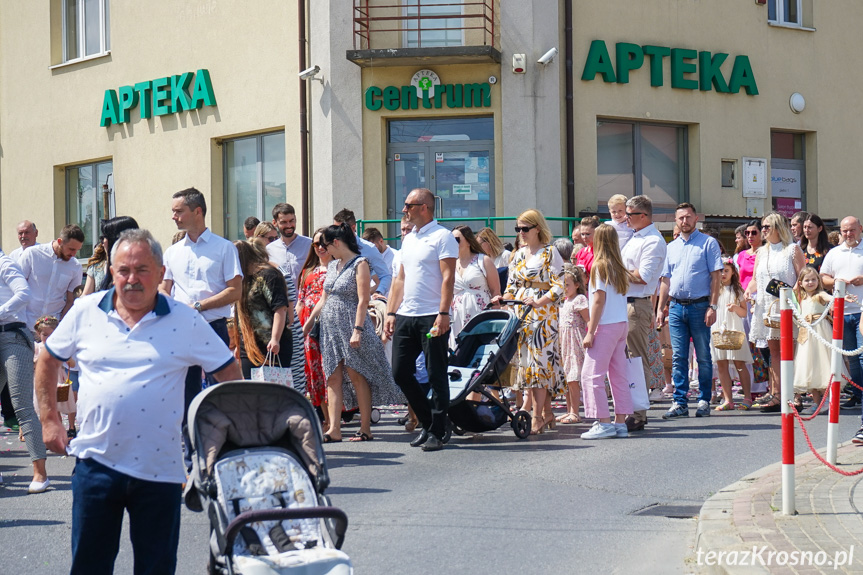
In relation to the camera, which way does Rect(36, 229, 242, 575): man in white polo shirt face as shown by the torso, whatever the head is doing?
toward the camera

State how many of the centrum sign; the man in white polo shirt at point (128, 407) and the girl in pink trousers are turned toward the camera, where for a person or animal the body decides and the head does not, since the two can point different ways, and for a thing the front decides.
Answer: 2

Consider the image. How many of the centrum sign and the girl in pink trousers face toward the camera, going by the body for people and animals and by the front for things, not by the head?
1

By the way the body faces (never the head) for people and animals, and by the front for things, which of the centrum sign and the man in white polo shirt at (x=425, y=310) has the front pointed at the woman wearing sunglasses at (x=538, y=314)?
the centrum sign

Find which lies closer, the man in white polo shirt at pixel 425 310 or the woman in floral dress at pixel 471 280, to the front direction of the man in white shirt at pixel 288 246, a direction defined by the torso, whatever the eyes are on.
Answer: the man in white polo shirt

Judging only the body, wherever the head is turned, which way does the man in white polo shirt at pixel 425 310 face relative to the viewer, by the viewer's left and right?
facing the viewer and to the left of the viewer

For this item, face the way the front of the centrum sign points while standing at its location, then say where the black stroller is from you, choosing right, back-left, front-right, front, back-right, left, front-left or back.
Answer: front

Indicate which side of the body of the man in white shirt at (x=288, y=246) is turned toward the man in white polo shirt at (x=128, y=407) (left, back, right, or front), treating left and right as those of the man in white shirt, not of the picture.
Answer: front

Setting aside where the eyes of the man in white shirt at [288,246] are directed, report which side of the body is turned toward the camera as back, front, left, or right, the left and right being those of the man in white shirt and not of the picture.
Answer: front

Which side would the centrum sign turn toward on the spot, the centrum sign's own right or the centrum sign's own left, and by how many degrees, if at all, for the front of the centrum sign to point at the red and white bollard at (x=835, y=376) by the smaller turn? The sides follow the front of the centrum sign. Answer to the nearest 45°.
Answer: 0° — it already faces it

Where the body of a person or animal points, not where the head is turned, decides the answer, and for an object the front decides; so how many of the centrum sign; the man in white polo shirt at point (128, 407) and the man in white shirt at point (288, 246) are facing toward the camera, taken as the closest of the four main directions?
3
